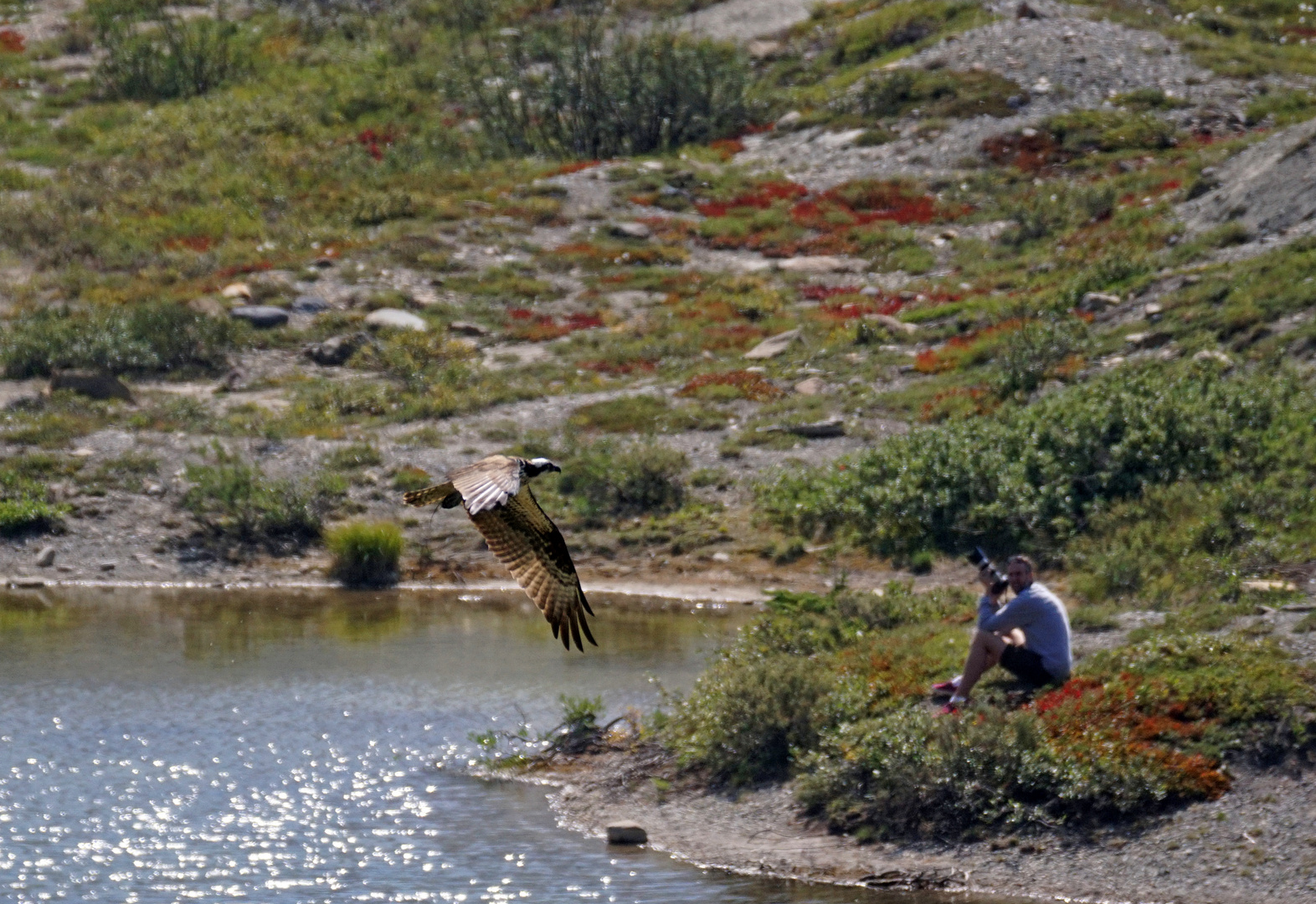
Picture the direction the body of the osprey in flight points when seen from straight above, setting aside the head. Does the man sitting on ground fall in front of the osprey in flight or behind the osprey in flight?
in front

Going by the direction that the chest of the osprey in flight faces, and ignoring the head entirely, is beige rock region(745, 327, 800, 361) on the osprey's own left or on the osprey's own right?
on the osprey's own left

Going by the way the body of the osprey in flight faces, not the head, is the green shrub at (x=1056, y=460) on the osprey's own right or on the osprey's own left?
on the osprey's own left

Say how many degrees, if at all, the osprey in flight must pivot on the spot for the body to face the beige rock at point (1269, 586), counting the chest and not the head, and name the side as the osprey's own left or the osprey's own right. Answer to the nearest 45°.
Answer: approximately 45° to the osprey's own left

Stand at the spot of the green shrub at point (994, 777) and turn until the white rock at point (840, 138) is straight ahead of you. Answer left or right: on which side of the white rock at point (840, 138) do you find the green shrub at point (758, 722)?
left

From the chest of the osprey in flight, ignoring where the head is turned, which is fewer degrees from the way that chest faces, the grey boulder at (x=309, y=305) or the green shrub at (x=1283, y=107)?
the green shrub

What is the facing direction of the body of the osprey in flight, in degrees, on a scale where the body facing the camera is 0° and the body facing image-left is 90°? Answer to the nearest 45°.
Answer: approximately 270°

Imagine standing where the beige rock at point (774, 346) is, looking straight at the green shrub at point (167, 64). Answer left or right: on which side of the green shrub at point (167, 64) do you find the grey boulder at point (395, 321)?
left

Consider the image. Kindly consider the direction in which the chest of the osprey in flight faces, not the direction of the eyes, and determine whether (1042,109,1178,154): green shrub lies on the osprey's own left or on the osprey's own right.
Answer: on the osprey's own left
